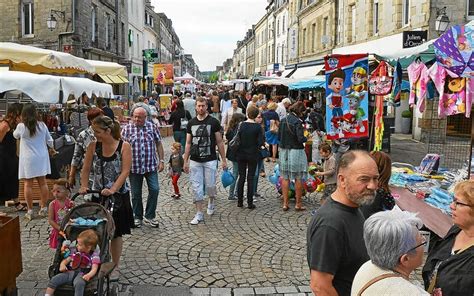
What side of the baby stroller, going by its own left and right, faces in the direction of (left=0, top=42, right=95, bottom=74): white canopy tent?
back

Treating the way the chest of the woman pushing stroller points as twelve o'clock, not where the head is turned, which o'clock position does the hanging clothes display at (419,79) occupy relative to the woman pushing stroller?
The hanging clothes display is roughly at 7 o'clock from the woman pushing stroller.

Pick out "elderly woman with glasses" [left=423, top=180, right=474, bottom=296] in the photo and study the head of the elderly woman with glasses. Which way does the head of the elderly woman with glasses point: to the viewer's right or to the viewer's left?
to the viewer's left

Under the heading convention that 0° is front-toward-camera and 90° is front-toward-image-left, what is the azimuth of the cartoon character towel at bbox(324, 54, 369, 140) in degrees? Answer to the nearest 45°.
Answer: approximately 0°

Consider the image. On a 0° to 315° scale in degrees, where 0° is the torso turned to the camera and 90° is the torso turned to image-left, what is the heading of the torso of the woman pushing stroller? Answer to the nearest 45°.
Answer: approximately 45°

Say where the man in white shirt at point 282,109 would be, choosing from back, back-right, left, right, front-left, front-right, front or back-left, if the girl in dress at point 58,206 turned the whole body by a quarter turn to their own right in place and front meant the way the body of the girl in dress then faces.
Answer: back-right

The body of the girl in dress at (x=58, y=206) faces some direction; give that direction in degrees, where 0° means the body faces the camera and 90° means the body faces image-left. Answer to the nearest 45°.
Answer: approximately 0°

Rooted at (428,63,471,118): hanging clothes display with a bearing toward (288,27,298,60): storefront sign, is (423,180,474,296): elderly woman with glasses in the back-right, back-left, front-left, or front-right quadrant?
back-left
